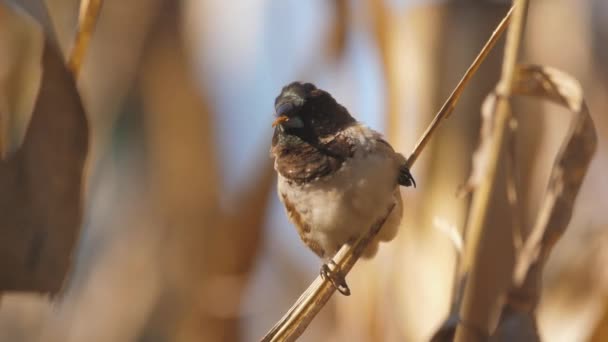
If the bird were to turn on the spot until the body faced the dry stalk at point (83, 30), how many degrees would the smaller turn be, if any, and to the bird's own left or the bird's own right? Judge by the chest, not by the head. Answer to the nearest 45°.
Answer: approximately 45° to the bird's own right

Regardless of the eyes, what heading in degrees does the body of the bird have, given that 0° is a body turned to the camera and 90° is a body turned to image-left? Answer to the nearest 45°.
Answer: approximately 45°
